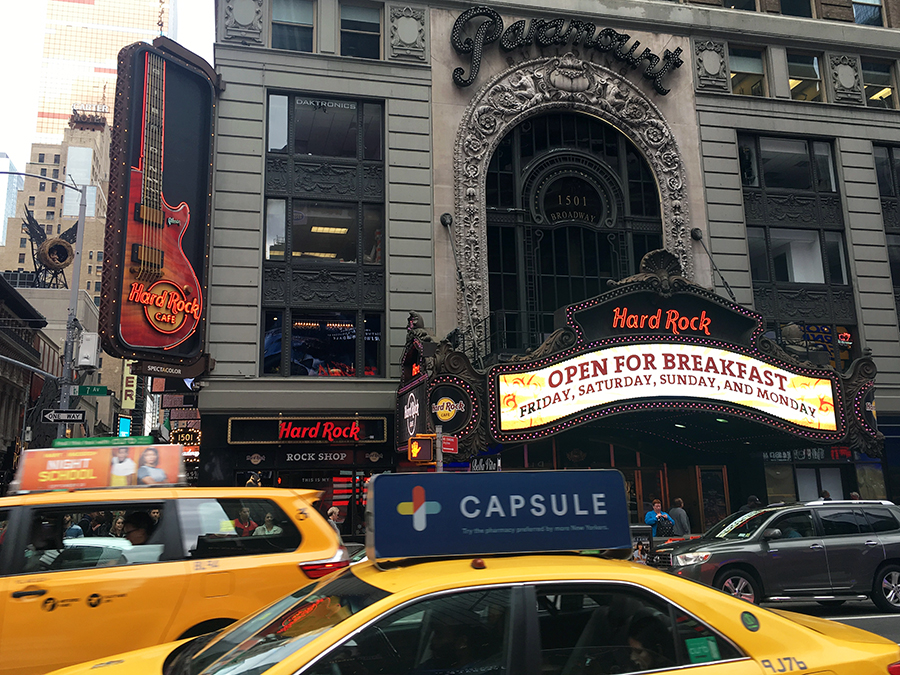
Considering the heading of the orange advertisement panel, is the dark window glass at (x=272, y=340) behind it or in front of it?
behind

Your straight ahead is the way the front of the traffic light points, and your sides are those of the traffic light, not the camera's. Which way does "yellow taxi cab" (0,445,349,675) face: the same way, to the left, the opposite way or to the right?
to the right

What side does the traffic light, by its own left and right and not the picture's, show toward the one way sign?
right

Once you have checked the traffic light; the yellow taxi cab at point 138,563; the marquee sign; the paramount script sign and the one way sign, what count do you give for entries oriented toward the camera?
4

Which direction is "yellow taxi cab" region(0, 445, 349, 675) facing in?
to the viewer's left

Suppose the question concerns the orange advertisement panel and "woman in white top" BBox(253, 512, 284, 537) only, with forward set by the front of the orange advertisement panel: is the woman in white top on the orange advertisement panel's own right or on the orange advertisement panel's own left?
on the orange advertisement panel's own left

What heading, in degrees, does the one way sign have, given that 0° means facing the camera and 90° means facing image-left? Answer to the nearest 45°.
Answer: approximately 0°

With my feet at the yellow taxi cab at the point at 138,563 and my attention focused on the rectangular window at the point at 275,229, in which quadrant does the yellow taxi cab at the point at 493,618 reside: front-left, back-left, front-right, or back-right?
back-right

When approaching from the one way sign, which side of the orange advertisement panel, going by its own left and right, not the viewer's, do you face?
back

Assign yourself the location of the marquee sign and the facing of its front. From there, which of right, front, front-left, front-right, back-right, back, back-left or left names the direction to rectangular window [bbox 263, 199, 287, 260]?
right
